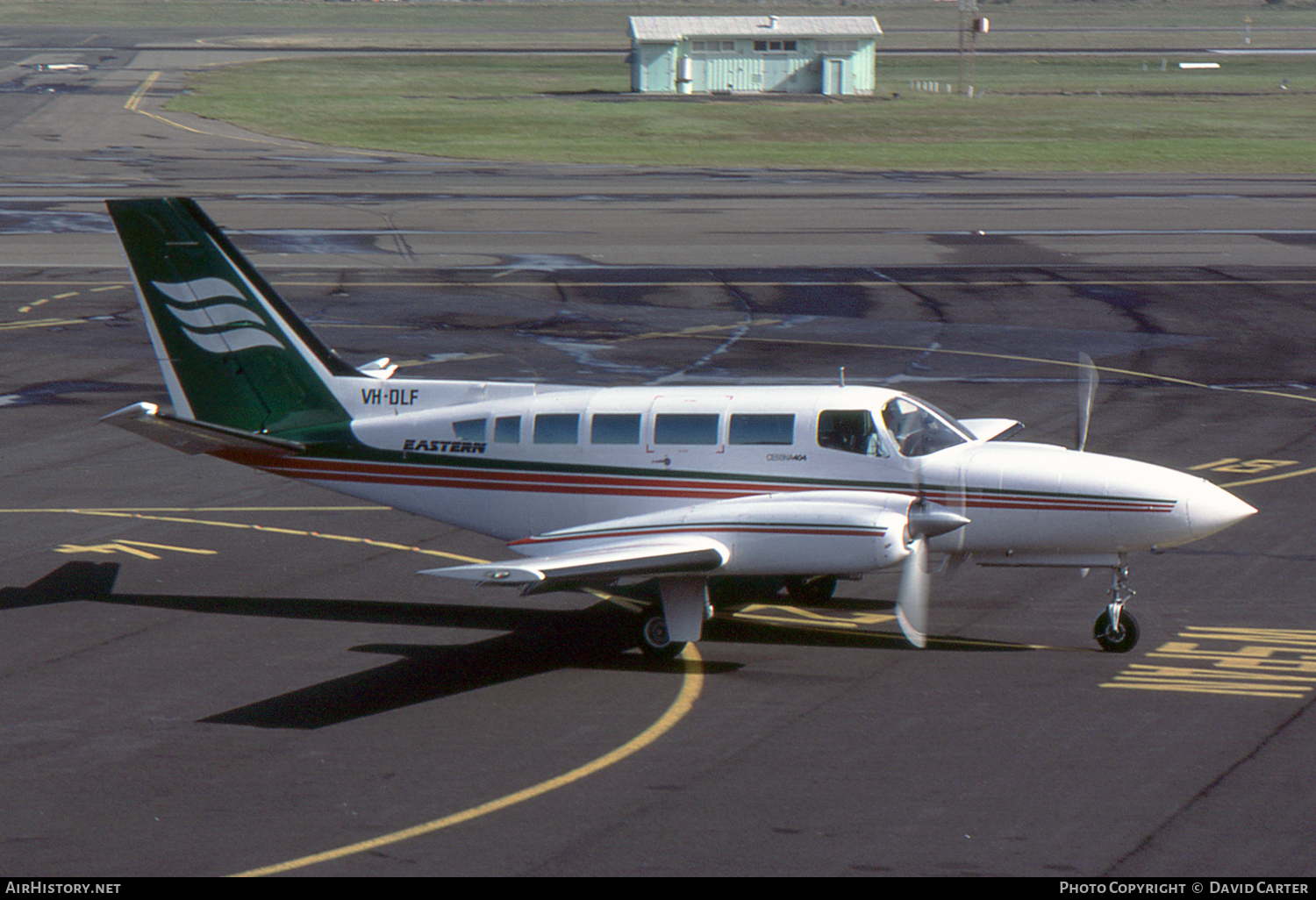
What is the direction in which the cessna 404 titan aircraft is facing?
to the viewer's right
